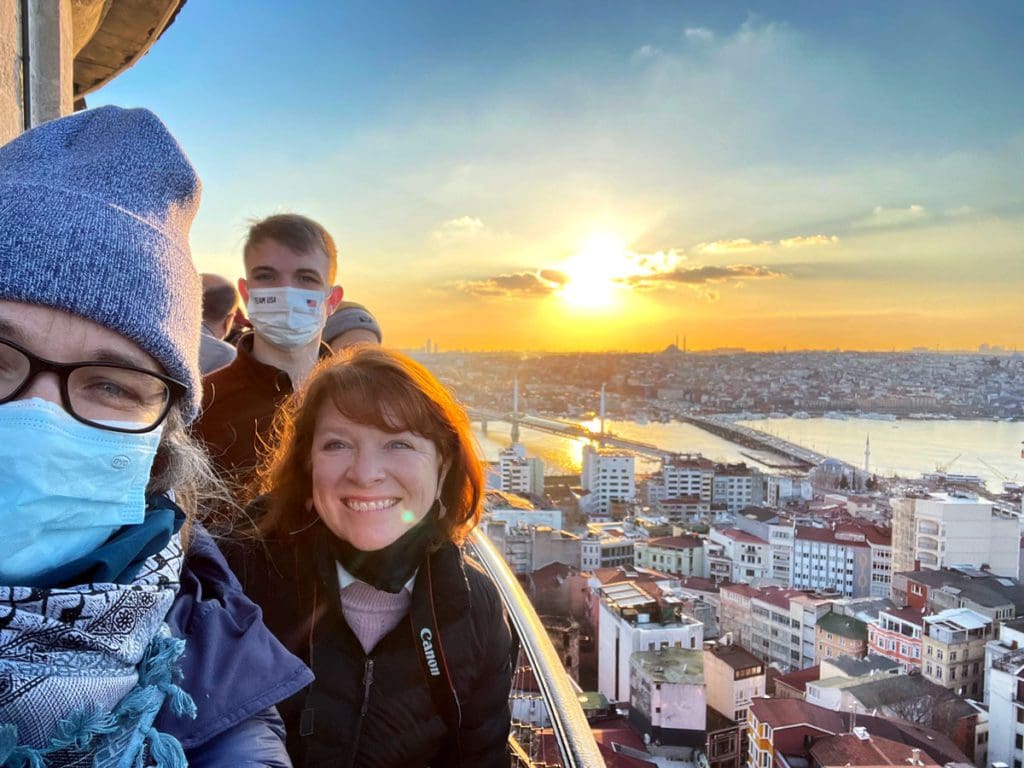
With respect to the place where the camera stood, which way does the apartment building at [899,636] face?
facing the viewer and to the left of the viewer

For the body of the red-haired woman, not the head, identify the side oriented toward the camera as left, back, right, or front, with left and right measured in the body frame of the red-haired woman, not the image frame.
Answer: front

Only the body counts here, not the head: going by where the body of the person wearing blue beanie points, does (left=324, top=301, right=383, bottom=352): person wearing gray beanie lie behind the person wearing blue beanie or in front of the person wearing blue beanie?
behind

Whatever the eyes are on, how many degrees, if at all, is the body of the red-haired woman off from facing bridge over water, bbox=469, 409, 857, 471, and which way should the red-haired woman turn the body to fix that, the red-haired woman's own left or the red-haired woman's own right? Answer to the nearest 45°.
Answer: approximately 135° to the red-haired woman's own left

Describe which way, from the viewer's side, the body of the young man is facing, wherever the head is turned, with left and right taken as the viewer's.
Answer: facing the viewer

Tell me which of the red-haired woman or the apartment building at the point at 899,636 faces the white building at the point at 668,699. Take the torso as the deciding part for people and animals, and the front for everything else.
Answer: the apartment building

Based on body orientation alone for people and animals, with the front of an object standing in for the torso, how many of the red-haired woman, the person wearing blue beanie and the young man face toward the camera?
3

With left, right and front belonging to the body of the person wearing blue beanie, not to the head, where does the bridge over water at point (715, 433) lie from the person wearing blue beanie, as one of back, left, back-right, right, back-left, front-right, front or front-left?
back-left

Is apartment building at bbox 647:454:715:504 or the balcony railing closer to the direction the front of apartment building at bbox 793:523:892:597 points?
the balcony railing
